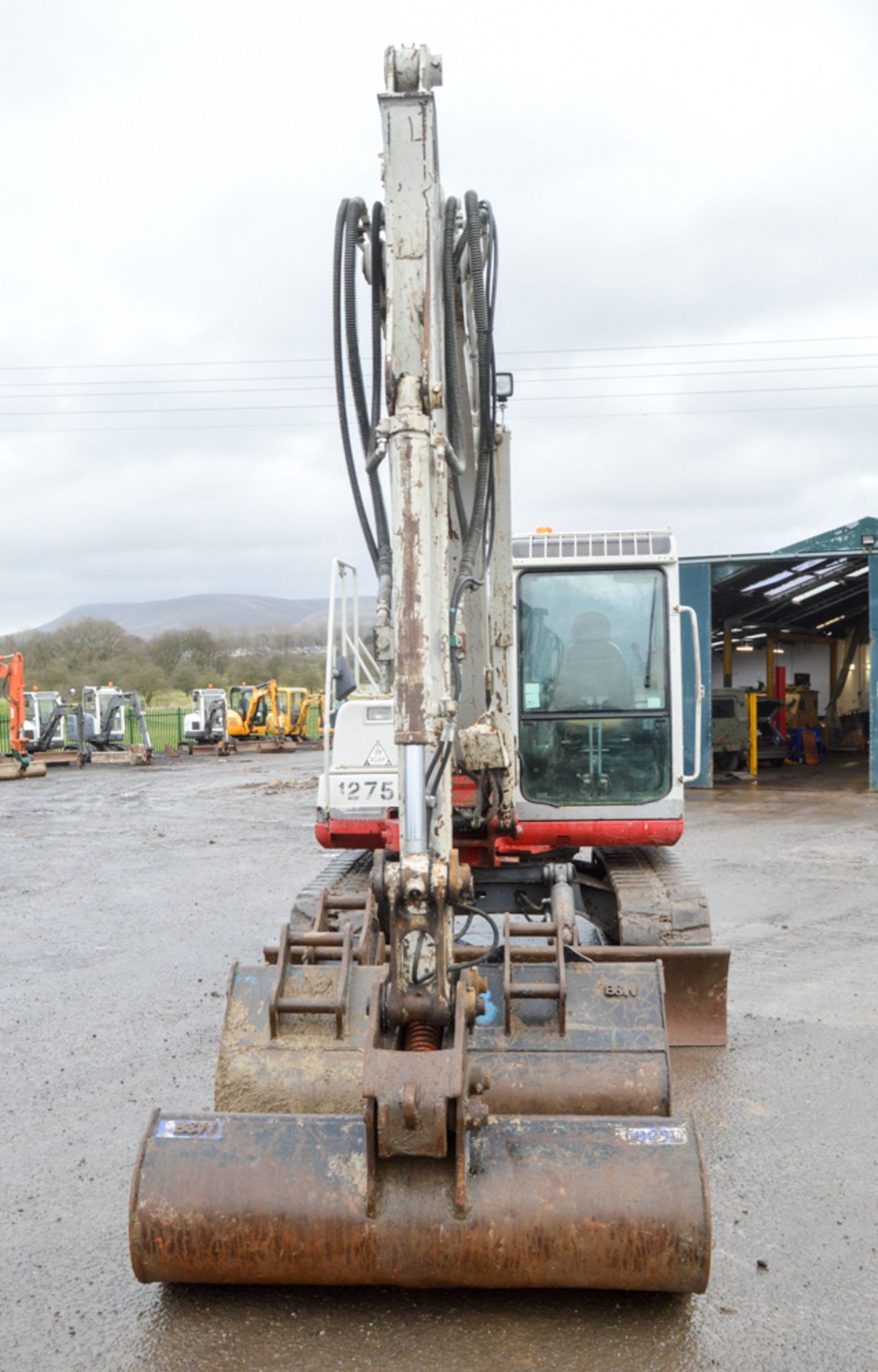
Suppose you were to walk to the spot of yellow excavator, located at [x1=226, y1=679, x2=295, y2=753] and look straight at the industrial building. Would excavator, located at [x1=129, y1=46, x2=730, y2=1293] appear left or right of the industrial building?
right

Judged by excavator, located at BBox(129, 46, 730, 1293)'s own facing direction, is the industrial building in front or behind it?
behind

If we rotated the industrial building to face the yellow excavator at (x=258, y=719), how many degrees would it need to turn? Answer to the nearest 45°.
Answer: approximately 90° to its right

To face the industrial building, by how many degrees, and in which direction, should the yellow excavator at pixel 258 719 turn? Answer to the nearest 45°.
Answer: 0° — it already faces it

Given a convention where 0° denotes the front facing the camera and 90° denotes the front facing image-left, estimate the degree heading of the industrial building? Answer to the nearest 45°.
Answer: approximately 0°

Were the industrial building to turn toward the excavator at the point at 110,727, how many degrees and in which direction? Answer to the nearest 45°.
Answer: approximately 90° to its right

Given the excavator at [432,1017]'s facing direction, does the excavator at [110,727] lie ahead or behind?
behind

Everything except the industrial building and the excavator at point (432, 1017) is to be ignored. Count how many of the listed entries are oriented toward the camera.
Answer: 2
